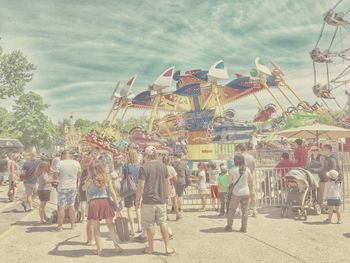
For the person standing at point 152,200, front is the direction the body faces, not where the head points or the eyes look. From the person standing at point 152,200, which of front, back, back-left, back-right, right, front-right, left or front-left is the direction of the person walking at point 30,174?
front-left

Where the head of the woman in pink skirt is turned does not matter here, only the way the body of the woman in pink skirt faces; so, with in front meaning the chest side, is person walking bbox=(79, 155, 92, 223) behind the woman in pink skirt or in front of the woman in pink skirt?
in front

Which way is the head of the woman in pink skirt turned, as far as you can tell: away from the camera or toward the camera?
away from the camera

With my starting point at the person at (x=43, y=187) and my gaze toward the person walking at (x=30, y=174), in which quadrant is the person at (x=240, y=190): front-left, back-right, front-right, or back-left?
back-right

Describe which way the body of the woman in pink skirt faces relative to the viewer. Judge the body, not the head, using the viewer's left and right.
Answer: facing away from the viewer

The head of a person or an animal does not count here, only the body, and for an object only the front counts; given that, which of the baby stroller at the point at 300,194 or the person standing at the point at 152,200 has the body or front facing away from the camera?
the person standing

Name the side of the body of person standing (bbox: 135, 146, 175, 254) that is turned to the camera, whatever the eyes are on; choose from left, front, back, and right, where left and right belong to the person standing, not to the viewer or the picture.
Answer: back
